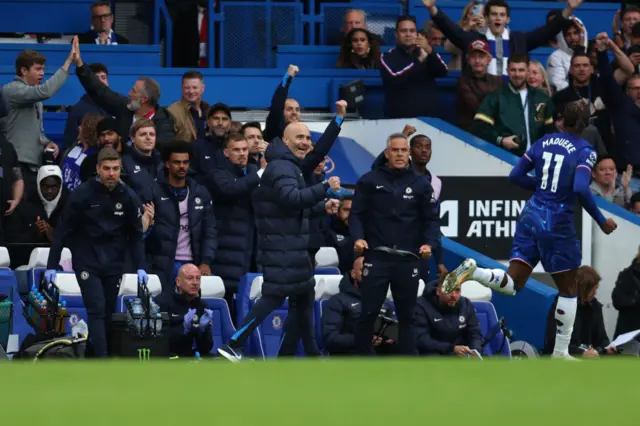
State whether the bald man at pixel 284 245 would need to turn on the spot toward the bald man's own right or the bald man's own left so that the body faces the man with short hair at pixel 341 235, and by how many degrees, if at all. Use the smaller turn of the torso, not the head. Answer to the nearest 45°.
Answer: approximately 90° to the bald man's own left

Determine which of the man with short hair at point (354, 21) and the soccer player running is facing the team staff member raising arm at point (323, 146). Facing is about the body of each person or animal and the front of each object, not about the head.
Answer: the man with short hair

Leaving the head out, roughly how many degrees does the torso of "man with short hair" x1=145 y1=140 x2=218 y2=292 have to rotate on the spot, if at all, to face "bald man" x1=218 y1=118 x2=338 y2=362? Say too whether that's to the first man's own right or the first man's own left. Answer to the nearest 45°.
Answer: approximately 45° to the first man's own left

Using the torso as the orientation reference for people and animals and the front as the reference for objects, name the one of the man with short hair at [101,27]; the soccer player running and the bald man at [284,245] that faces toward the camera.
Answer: the man with short hair

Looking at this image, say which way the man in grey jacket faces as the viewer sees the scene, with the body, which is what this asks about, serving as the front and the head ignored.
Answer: to the viewer's right

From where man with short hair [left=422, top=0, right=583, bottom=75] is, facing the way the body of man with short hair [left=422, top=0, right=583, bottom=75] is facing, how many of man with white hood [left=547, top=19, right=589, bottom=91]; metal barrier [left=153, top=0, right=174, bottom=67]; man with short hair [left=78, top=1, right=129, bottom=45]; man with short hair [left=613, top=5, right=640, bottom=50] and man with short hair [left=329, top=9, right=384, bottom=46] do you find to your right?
3

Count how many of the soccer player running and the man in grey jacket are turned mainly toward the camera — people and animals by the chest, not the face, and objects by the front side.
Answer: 0

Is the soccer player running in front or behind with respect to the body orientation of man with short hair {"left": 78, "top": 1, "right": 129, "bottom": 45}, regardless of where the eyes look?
in front

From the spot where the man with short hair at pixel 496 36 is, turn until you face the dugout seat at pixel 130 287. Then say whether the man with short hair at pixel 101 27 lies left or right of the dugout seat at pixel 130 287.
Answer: right

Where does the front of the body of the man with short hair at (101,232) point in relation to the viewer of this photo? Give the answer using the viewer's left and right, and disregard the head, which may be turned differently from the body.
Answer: facing the viewer

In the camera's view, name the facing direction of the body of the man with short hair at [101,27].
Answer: toward the camera

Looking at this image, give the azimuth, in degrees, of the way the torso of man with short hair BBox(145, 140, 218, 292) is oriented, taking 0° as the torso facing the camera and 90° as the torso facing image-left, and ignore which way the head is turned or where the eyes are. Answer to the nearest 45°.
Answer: approximately 0°

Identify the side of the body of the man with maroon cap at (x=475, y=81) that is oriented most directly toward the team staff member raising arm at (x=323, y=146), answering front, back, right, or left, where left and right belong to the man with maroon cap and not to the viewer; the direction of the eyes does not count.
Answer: front

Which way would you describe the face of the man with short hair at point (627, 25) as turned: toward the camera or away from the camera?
toward the camera
